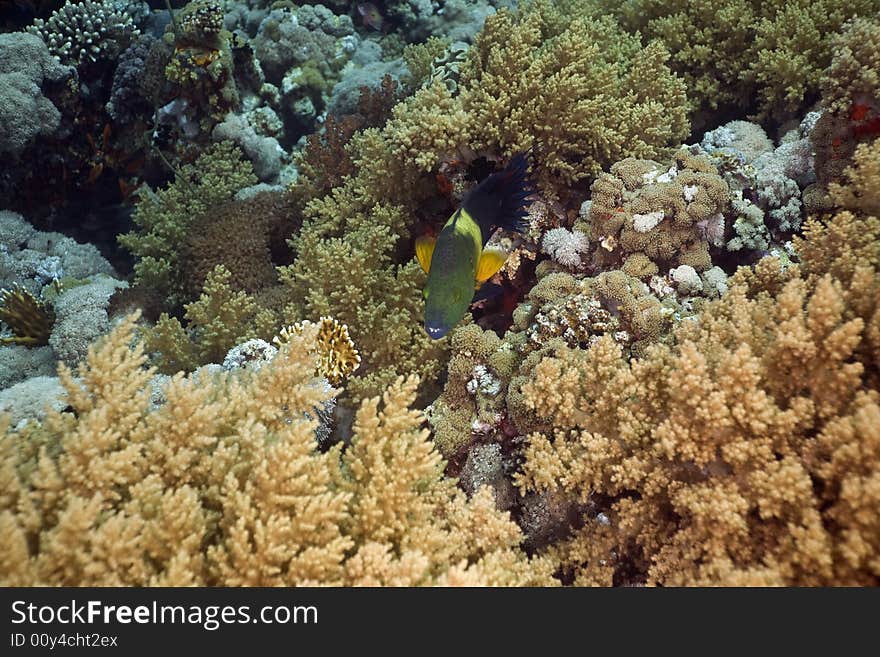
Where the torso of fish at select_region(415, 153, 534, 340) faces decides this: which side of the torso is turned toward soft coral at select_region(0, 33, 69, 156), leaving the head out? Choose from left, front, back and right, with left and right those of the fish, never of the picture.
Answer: right

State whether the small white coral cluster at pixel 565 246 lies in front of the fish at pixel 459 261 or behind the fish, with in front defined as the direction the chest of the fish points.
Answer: behind

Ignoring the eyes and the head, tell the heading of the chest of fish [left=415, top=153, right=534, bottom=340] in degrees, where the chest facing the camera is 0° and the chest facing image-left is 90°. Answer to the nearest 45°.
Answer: approximately 45°

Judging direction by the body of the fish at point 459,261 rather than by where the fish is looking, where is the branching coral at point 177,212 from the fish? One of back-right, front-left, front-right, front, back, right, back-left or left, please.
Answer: right

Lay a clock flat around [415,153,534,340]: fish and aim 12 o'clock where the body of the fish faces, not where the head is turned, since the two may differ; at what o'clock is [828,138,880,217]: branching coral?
The branching coral is roughly at 7 o'clock from the fish.

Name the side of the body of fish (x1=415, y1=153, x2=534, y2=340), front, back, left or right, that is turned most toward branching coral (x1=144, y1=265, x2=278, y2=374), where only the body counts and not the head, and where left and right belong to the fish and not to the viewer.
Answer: right

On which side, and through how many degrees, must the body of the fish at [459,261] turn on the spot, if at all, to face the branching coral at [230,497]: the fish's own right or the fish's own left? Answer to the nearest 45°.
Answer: approximately 45° to the fish's own right

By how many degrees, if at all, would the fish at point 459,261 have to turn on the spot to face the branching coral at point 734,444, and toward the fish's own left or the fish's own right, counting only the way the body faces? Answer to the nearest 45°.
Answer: approximately 45° to the fish's own left

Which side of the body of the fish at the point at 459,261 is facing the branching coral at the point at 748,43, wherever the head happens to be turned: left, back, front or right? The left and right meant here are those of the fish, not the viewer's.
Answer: back
